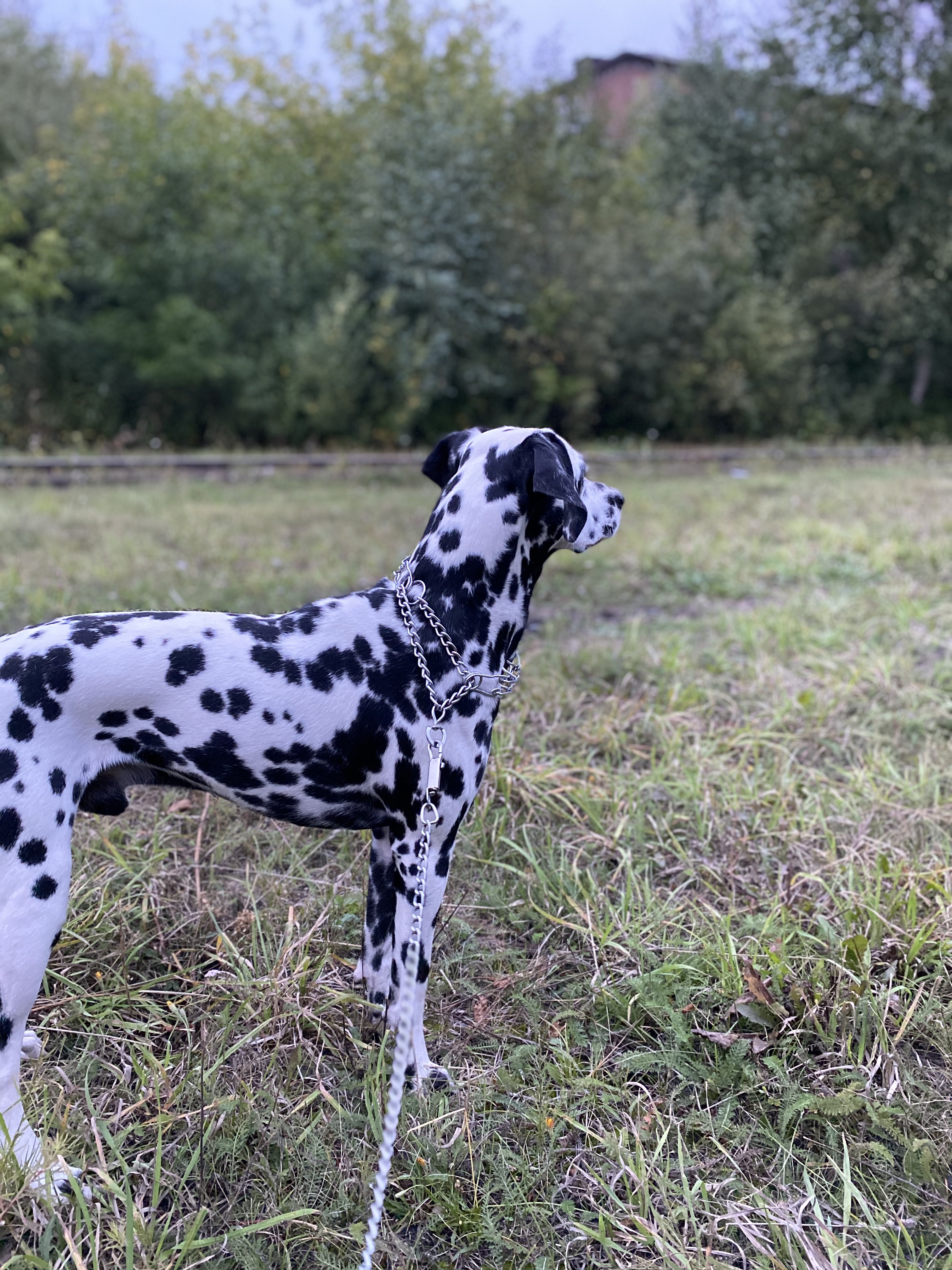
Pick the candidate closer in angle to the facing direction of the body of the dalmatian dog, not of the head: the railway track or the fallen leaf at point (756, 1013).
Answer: the fallen leaf

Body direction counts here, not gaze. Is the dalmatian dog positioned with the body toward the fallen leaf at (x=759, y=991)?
yes

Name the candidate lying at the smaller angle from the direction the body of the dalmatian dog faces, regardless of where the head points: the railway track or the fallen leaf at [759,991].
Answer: the fallen leaf

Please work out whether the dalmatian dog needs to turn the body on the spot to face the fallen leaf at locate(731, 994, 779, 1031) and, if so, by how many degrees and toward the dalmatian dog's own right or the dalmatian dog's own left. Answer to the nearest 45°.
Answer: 0° — it already faces it

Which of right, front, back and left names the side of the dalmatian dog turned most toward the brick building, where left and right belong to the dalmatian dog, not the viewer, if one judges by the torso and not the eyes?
left

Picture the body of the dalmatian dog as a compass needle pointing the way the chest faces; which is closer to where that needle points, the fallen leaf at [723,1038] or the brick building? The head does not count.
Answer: the fallen leaf

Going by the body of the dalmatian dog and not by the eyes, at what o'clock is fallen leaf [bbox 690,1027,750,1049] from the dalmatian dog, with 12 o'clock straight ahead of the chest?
The fallen leaf is roughly at 12 o'clock from the dalmatian dog.

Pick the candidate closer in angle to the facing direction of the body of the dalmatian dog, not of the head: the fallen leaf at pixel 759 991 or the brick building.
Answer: the fallen leaf

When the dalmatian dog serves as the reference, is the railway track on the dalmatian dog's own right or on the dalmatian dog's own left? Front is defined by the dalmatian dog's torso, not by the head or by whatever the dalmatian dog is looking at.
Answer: on the dalmatian dog's own left

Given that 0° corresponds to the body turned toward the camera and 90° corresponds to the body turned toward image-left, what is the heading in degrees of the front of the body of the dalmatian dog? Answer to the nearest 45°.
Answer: approximately 270°
